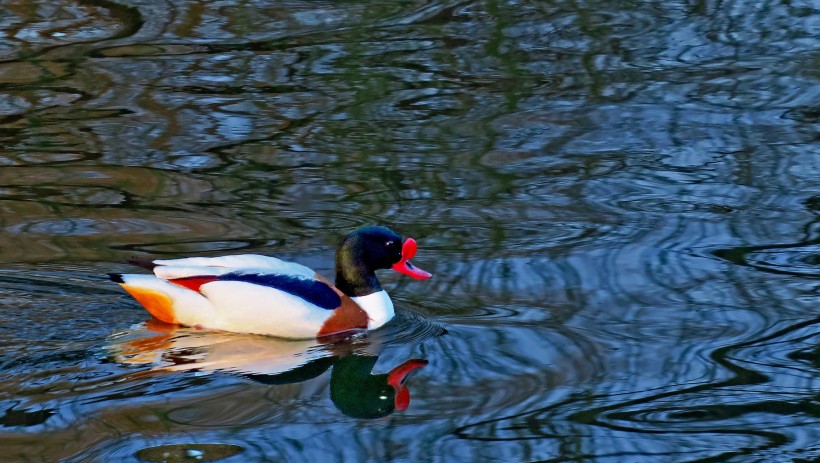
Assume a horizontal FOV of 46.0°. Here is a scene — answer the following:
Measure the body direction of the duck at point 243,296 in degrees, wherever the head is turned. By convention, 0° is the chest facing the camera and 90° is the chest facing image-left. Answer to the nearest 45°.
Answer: approximately 270°
